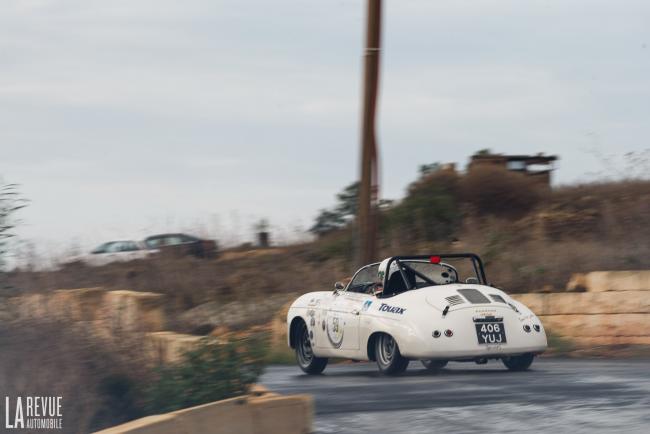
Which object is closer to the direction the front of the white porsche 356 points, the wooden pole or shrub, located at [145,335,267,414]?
the wooden pole

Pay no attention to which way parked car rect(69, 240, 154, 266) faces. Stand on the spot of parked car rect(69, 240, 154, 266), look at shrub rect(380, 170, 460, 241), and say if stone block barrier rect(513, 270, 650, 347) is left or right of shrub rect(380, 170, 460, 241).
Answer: right

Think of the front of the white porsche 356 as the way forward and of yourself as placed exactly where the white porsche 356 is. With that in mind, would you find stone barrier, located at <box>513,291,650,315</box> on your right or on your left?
on your right

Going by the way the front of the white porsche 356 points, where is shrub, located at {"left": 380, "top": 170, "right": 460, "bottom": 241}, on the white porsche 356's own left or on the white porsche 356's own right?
on the white porsche 356's own right

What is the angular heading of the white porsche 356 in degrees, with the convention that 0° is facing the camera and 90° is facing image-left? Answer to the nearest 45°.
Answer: approximately 135°

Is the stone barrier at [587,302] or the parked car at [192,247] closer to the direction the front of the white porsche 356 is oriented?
the parked car

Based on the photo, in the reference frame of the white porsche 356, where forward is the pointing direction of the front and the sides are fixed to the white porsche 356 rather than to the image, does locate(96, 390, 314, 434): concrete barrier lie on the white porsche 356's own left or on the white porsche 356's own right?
on the white porsche 356's own left

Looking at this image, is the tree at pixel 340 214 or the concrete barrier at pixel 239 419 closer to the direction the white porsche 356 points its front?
the tree

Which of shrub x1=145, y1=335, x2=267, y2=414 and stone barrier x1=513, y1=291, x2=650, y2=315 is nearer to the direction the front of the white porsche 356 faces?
the stone barrier

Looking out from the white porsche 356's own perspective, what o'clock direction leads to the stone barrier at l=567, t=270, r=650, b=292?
The stone barrier is roughly at 3 o'clock from the white porsche 356.

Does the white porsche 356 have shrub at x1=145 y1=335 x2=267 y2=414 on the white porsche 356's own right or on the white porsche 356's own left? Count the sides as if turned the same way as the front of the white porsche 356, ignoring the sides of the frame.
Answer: on the white porsche 356's own left

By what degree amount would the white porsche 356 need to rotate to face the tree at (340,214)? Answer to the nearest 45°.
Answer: approximately 45° to its right

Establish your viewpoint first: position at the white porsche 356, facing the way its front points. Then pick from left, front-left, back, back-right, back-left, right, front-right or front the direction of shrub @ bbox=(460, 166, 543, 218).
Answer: front-right

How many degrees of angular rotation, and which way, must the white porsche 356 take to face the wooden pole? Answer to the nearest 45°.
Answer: approximately 45° to its right
